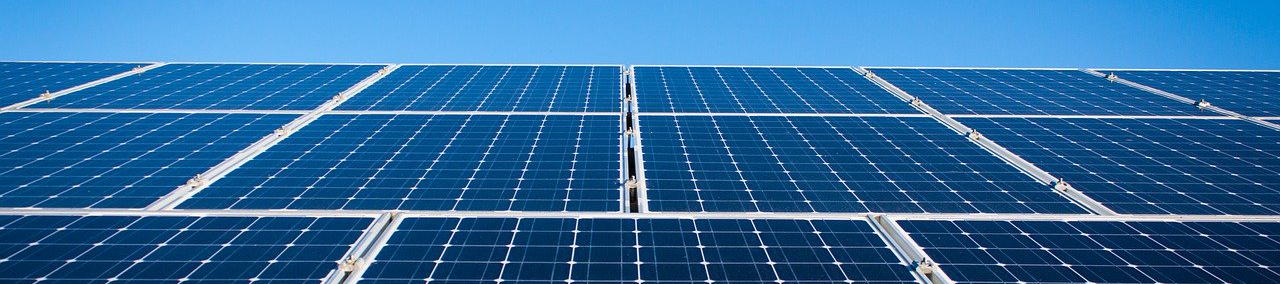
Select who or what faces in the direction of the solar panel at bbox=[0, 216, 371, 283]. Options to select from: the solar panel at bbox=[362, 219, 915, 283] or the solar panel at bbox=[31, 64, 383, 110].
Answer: the solar panel at bbox=[31, 64, 383, 110]

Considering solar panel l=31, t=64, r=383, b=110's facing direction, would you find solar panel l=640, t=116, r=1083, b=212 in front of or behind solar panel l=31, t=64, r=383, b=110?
in front

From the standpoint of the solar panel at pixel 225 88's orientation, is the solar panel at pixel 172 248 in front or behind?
in front

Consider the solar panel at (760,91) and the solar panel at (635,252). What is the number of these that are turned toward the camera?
2

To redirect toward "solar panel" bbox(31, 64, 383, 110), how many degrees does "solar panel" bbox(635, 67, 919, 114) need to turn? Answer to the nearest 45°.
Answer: approximately 90° to its right

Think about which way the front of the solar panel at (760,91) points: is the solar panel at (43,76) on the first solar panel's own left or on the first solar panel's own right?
on the first solar panel's own right
